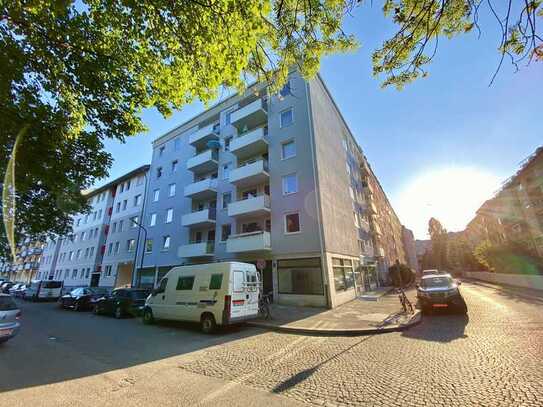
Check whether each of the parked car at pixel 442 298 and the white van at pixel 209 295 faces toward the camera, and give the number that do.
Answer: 1

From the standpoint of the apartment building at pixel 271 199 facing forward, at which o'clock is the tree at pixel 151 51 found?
The tree is roughly at 11 o'clock from the apartment building.

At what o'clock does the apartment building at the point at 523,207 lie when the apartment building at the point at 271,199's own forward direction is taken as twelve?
the apartment building at the point at 523,207 is roughly at 7 o'clock from the apartment building at the point at 271,199.

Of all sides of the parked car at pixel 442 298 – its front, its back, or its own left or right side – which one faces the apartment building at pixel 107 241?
right

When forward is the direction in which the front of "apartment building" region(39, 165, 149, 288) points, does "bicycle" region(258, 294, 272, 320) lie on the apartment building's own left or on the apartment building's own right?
on the apartment building's own left
